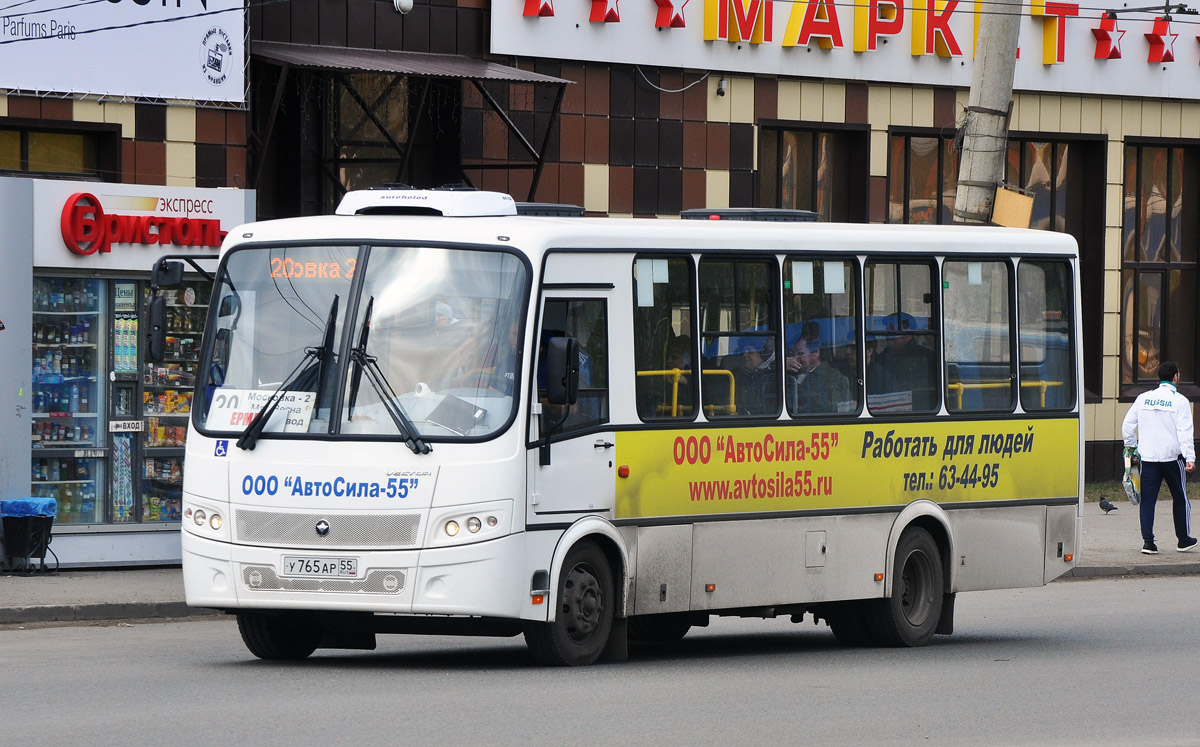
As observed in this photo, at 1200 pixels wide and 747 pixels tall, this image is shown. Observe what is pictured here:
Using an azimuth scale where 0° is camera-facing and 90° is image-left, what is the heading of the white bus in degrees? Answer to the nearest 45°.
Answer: approximately 45°

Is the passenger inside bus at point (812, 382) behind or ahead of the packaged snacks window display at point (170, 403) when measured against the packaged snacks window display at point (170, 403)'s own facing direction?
ahead

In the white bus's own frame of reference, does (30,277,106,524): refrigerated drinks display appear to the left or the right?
on its right

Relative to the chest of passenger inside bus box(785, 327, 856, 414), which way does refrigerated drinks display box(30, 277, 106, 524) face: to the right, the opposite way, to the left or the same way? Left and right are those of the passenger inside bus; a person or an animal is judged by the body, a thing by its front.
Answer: to the left

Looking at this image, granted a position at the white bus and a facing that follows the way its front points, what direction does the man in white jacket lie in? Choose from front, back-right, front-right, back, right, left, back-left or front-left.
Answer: back

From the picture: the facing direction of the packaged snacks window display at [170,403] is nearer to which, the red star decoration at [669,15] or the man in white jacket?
the man in white jacket

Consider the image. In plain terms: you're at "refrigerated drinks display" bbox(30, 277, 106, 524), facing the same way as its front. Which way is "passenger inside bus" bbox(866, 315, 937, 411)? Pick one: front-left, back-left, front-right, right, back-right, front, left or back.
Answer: front-left

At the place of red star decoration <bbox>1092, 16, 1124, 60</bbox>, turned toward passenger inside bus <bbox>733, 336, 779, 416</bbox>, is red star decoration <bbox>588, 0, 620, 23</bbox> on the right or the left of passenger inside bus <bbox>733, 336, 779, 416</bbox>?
right

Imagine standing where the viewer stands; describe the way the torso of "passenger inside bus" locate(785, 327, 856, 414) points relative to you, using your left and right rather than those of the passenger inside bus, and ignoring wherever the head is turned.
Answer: facing the viewer and to the left of the viewer

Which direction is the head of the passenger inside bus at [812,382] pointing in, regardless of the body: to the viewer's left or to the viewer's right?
to the viewer's left
